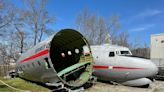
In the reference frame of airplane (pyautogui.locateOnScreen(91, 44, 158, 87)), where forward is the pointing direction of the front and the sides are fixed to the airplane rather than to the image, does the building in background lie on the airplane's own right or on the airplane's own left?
on the airplane's own left

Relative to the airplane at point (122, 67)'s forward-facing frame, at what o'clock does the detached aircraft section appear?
The detached aircraft section is roughly at 5 o'clock from the airplane.

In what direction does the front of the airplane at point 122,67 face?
to the viewer's right

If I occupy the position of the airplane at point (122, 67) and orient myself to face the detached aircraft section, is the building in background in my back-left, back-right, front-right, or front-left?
back-right

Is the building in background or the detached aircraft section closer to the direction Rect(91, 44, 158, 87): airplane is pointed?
the building in background
